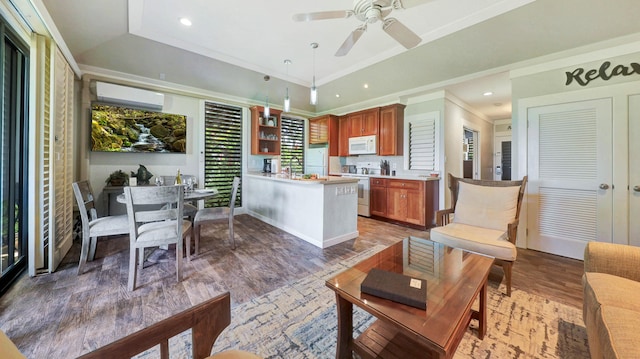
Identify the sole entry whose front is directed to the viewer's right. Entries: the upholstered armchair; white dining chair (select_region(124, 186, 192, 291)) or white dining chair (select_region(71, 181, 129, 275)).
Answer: white dining chair (select_region(71, 181, 129, 275))

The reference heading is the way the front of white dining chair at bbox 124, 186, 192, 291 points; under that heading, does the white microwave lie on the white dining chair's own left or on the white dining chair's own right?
on the white dining chair's own right

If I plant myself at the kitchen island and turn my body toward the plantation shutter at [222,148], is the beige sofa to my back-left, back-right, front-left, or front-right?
back-left

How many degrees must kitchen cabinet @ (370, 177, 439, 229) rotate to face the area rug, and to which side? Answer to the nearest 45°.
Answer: approximately 45° to its left

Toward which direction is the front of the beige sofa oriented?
to the viewer's left

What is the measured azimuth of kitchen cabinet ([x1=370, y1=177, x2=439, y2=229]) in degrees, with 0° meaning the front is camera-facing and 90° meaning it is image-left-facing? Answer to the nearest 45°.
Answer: approximately 45°

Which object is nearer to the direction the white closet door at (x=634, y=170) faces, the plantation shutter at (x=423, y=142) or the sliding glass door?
the sliding glass door

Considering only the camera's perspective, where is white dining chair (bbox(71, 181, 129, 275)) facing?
facing to the right of the viewer
